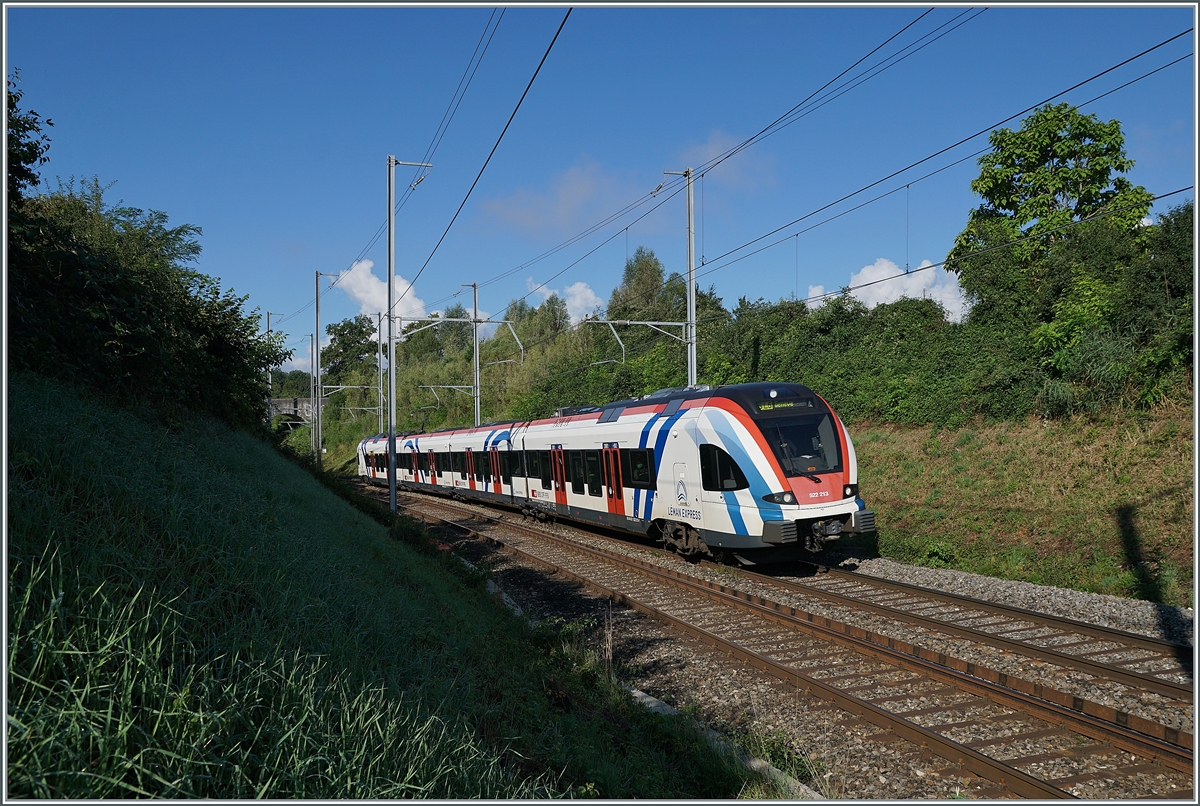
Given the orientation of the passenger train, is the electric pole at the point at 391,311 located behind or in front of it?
behind

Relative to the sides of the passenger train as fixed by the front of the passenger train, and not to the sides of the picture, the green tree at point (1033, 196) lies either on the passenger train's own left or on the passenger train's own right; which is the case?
on the passenger train's own left

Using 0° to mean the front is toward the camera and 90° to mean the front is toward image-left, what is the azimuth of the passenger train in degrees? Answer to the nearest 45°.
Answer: approximately 315°

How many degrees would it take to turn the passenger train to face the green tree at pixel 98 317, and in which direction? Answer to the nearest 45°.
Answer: approximately 135° to its right
